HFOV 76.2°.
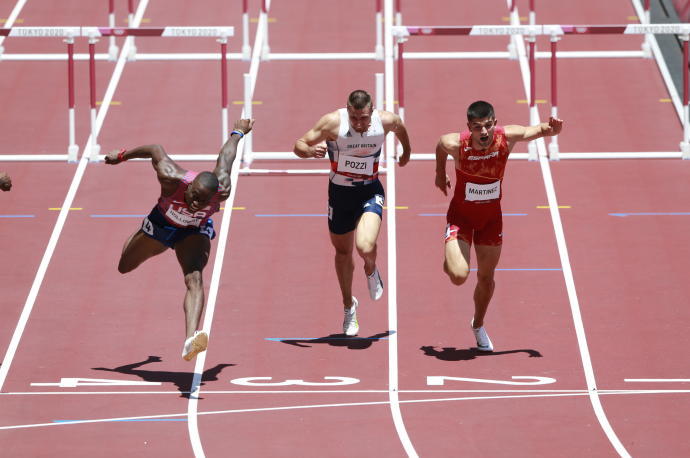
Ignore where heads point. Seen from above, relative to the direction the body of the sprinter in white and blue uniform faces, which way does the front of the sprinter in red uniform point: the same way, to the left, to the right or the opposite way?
the same way

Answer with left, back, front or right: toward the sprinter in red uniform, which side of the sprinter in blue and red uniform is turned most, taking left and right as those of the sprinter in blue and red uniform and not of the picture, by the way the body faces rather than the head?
left

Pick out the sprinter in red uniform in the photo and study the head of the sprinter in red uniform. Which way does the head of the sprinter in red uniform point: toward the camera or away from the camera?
toward the camera

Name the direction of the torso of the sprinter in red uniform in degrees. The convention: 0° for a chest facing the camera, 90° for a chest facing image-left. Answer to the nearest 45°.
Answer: approximately 0°

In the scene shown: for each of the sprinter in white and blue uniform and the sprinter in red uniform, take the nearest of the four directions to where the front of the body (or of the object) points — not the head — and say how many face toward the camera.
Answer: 2

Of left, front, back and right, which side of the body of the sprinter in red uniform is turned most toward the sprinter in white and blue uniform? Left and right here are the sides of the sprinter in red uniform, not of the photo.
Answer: right

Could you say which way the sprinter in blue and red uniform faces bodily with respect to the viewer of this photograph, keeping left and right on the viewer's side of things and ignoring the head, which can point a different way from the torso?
facing the viewer

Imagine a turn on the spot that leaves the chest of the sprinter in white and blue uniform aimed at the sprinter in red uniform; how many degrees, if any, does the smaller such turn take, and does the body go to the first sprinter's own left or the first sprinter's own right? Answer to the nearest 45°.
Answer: approximately 90° to the first sprinter's own left
